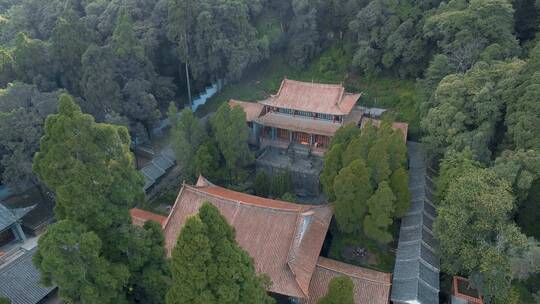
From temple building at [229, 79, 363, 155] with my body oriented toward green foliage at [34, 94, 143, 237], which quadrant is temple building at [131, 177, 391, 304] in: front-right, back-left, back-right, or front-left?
front-left

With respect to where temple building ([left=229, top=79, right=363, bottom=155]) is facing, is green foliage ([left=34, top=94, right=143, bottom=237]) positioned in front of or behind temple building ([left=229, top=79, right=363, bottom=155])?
in front

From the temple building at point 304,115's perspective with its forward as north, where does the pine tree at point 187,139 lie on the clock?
The pine tree is roughly at 2 o'clock from the temple building.

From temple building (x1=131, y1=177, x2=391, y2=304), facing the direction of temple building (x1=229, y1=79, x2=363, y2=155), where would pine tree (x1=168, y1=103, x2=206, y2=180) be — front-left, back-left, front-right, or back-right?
front-left

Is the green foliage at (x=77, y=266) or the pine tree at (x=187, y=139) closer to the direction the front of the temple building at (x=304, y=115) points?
the green foliage

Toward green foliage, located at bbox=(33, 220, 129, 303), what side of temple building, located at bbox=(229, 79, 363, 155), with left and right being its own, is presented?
front

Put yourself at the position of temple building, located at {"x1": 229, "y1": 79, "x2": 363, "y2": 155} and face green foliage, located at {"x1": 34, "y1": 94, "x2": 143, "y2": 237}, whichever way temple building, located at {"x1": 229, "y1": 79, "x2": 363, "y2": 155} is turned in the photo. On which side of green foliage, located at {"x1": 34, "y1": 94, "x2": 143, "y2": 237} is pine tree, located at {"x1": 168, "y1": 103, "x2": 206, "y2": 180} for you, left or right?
right

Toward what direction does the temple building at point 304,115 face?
toward the camera

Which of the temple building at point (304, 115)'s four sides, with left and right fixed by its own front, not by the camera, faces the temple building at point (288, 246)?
front
